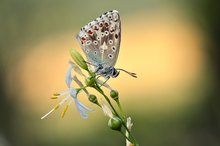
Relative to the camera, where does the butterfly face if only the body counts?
to the viewer's right
